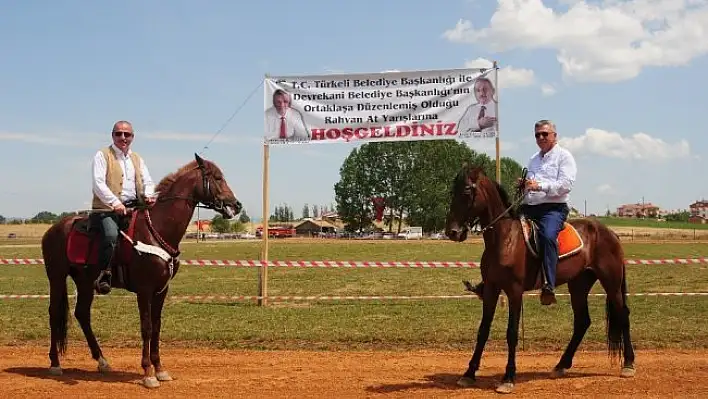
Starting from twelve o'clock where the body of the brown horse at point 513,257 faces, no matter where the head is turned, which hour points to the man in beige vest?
The man in beige vest is roughly at 1 o'clock from the brown horse.

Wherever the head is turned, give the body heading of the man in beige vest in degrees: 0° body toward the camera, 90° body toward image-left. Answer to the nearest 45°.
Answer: approximately 315°

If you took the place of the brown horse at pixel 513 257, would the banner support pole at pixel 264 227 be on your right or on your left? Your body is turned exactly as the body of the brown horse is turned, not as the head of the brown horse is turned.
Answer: on your right

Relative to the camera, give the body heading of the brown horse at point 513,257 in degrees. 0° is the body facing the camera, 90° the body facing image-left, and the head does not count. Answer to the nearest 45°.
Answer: approximately 45°

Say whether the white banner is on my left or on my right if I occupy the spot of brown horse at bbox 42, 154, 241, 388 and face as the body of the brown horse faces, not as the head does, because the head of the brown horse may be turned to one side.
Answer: on my left

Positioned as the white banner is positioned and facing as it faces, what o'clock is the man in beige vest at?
The man in beige vest is roughly at 1 o'clock from the white banner.

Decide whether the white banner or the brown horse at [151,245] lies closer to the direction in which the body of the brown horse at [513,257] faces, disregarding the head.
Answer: the brown horse

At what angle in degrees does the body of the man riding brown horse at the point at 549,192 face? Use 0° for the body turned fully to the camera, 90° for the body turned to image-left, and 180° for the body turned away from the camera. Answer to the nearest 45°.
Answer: approximately 45°
